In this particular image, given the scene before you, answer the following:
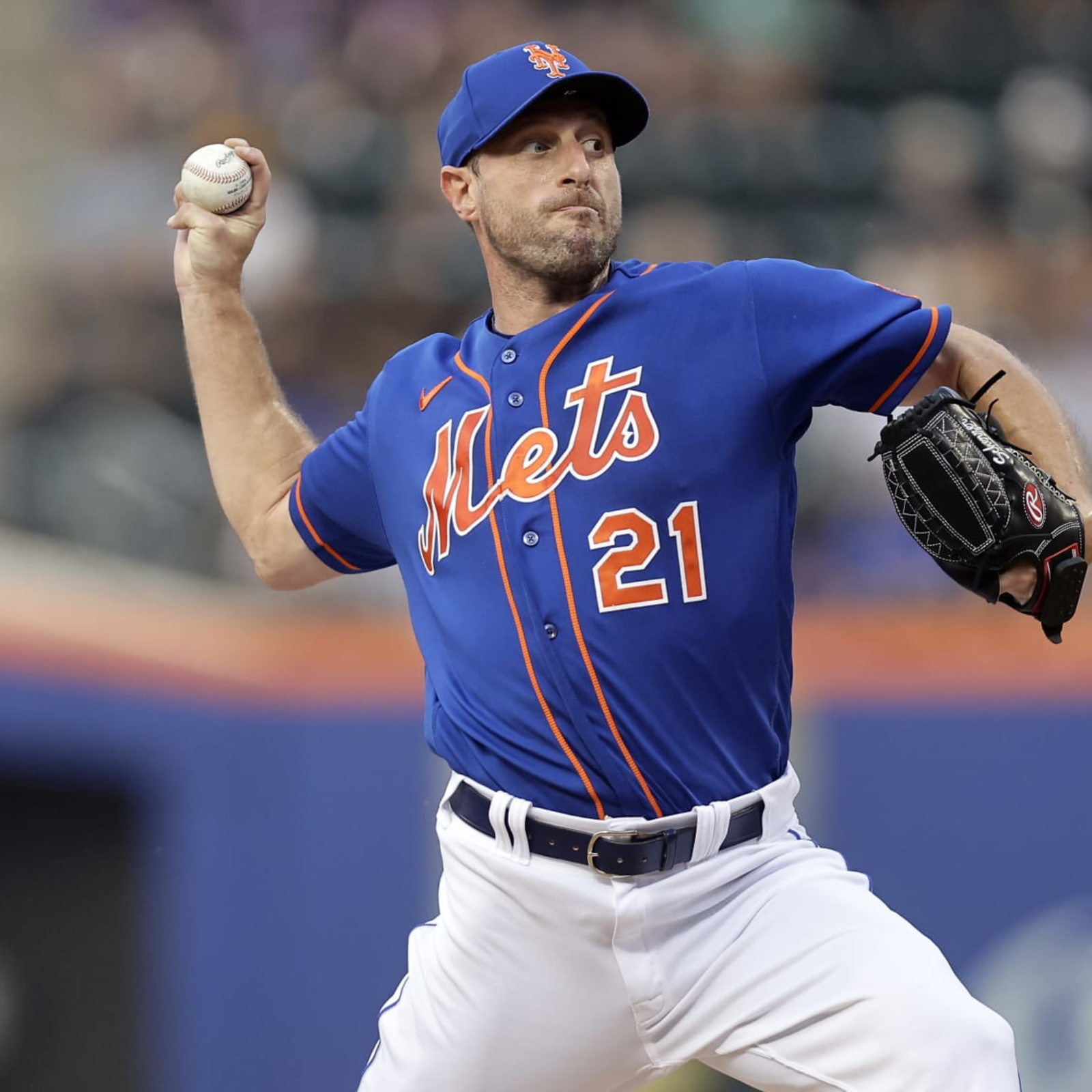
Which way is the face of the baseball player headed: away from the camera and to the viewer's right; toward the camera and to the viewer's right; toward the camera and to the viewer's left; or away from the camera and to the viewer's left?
toward the camera and to the viewer's right

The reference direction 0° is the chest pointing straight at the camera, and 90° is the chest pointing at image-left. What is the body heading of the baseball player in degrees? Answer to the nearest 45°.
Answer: approximately 0°
